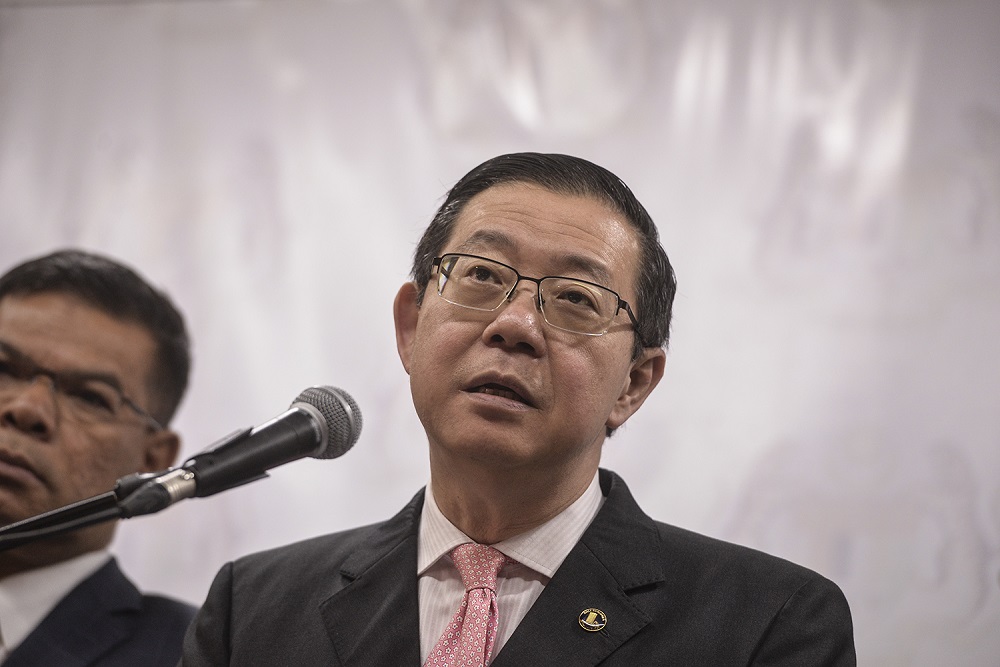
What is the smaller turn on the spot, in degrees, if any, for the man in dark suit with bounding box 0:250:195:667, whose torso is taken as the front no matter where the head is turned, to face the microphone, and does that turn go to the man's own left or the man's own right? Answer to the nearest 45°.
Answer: approximately 45° to the man's own left

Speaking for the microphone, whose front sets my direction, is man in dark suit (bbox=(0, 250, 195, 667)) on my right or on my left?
on my left

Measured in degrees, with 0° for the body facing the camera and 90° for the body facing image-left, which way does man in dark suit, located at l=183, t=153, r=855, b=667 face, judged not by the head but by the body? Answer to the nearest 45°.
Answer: approximately 0°

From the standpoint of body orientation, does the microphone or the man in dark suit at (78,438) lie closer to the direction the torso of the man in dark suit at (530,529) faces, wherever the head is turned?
the microphone

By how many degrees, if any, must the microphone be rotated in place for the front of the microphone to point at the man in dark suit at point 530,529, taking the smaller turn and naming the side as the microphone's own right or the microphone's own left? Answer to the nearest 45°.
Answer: approximately 45° to the microphone's own left

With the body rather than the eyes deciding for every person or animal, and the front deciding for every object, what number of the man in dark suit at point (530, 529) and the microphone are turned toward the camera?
1

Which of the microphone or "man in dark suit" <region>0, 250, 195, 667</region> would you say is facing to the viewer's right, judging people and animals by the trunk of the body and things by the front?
the microphone

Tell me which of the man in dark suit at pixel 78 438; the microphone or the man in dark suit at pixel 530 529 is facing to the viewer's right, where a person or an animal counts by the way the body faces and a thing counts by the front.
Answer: the microphone

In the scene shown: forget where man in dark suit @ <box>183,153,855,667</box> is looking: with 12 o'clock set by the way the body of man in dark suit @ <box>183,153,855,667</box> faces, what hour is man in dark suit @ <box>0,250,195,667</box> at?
man in dark suit @ <box>0,250,195,667</box> is roughly at 4 o'clock from man in dark suit @ <box>183,153,855,667</box>.

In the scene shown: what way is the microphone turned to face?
to the viewer's right

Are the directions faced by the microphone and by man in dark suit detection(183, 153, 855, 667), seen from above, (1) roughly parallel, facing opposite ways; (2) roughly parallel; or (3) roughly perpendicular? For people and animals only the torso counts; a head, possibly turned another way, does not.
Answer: roughly perpendicular
